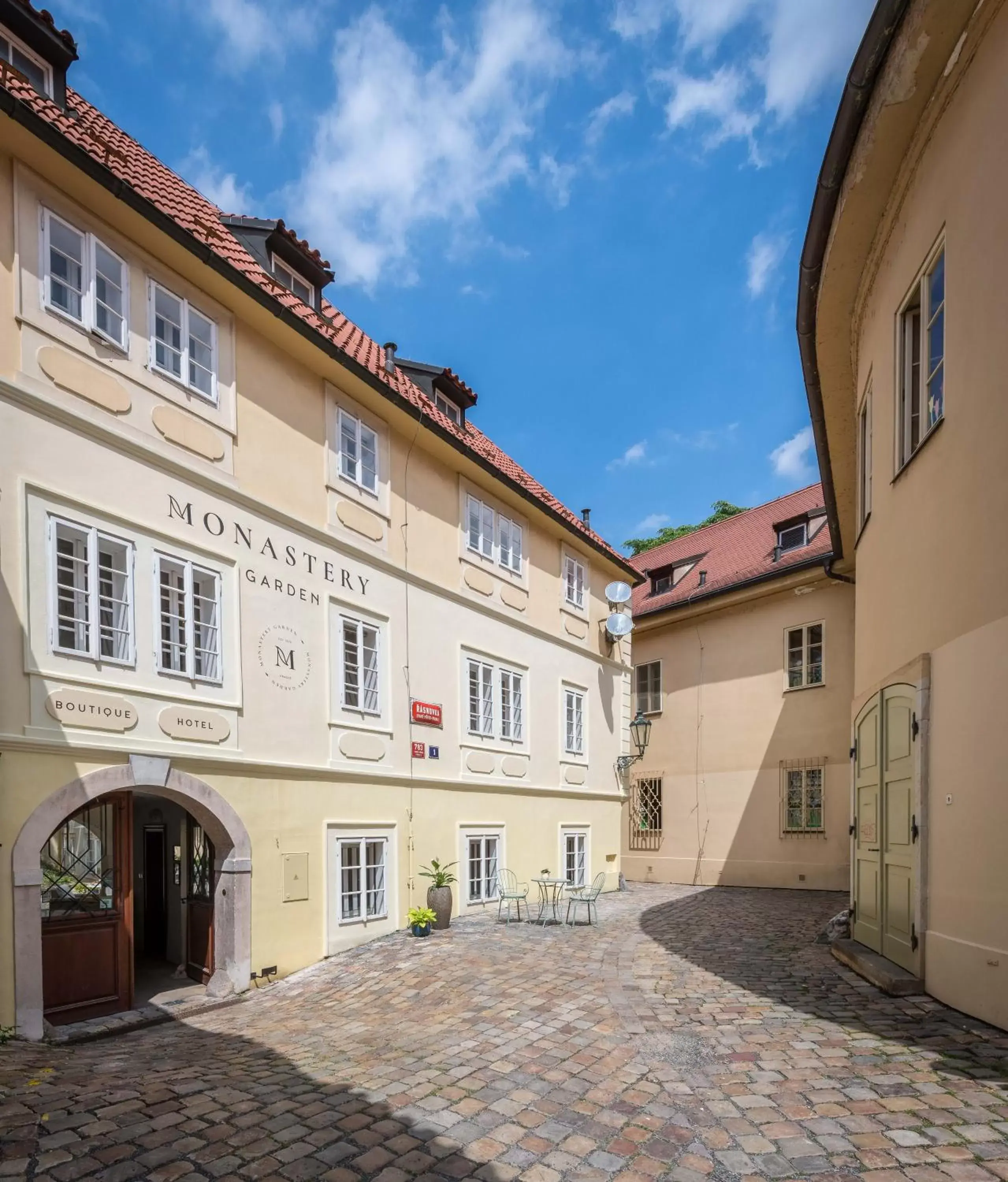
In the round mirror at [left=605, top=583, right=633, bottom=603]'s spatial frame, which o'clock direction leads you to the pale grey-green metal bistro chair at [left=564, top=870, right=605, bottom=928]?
The pale grey-green metal bistro chair is roughly at 12 o'clock from the round mirror.

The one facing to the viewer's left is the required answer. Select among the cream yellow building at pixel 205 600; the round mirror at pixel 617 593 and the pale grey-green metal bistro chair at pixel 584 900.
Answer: the pale grey-green metal bistro chair

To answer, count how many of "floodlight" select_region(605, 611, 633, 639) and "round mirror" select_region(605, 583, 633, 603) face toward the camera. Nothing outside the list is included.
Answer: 2

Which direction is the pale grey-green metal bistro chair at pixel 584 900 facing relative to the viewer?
to the viewer's left

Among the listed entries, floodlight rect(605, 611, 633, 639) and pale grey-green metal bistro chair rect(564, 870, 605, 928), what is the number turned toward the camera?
1
